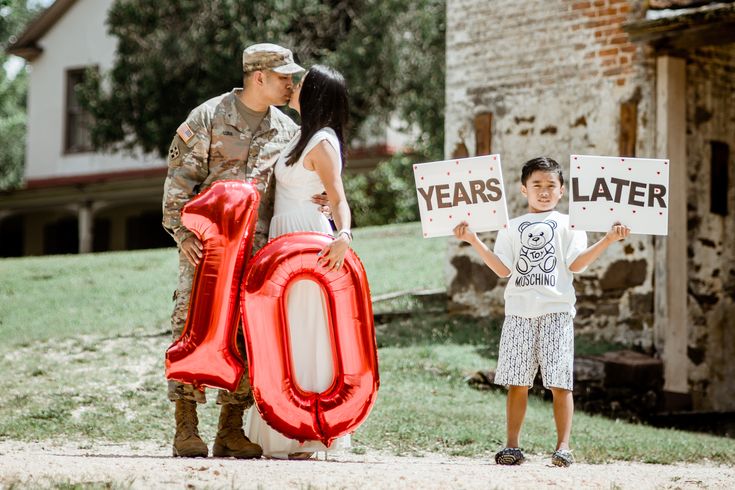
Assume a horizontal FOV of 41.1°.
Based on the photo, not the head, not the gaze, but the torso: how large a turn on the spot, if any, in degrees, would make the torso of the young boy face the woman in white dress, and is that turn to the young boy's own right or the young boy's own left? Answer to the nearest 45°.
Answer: approximately 90° to the young boy's own right

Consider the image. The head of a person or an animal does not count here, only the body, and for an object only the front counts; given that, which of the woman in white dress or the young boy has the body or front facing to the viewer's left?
the woman in white dress

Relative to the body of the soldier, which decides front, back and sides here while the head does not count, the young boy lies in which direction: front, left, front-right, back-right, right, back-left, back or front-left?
front-left

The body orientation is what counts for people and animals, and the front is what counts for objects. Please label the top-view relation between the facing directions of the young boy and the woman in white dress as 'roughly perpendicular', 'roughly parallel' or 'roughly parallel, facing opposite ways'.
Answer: roughly perpendicular

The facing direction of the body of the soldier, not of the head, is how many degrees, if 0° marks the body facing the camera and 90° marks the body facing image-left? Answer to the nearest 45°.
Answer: approximately 315°

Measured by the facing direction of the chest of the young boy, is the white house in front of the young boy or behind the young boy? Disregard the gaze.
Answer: behind

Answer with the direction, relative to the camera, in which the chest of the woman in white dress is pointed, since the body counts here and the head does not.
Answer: to the viewer's left

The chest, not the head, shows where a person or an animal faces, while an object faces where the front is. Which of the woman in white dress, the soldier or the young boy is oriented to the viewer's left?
the woman in white dress

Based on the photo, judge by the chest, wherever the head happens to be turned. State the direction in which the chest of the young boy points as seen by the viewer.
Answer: toward the camera

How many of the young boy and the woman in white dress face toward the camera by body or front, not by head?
1

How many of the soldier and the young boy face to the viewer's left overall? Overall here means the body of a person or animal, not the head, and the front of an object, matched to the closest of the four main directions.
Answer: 0

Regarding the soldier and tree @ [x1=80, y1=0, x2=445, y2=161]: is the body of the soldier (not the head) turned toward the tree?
no

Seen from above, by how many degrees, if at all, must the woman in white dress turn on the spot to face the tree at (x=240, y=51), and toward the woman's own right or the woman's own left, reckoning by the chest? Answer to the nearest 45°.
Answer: approximately 90° to the woman's own right

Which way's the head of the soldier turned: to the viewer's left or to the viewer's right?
to the viewer's right

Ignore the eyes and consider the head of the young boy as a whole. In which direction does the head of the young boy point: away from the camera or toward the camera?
toward the camera

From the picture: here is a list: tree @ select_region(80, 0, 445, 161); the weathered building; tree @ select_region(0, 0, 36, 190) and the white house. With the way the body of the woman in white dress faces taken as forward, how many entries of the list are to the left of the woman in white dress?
0

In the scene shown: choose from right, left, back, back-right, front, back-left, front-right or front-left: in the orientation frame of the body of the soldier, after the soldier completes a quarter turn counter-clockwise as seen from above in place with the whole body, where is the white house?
front-left

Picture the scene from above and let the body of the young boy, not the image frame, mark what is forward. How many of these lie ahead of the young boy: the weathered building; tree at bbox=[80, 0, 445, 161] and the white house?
0

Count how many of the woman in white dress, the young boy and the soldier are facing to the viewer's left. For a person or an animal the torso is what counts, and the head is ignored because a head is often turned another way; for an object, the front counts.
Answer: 1
